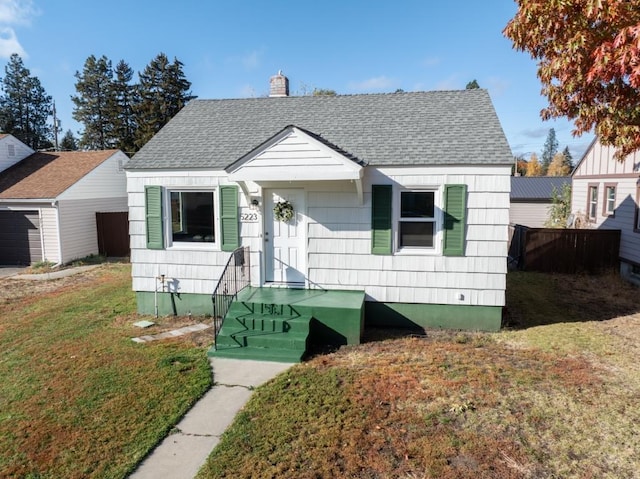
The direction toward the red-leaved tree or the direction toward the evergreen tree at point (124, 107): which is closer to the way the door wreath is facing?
the red-leaved tree

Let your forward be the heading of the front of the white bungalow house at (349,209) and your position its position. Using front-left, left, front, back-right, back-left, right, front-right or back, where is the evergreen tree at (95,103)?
back-right

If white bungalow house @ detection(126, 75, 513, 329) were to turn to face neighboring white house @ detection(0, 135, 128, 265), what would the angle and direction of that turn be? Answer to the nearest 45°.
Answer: approximately 135° to its right

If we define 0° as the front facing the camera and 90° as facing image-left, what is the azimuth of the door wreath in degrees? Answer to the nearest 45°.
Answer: approximately 0°

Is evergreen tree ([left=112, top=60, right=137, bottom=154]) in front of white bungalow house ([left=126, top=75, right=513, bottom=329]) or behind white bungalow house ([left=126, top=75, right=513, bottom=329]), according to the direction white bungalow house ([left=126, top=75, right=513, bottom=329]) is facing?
behind

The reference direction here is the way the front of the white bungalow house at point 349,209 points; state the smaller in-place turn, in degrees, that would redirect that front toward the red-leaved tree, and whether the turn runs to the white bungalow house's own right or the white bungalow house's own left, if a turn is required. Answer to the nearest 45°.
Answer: approximately 45° to the white bungalow house's own left
